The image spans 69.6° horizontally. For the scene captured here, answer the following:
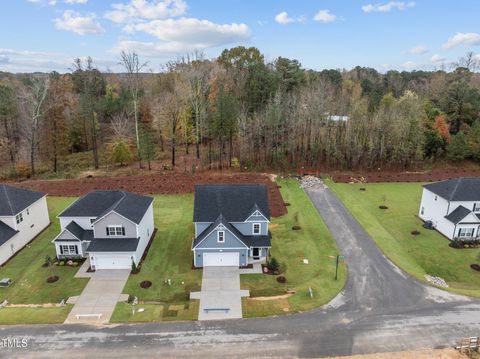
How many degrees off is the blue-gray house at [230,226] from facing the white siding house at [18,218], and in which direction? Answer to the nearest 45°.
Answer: approximately 90° to its right

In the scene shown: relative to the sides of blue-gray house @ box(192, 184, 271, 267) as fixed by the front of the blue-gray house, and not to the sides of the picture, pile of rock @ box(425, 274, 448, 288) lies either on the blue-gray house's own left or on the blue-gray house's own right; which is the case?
on the blue-gray house's own left

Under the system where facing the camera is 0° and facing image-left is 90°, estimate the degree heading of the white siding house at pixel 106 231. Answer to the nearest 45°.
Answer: approximately 0°

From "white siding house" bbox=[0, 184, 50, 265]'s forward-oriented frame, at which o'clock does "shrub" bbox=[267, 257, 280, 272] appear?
The shrub is roughly at 9 o'clock from the white siding house.

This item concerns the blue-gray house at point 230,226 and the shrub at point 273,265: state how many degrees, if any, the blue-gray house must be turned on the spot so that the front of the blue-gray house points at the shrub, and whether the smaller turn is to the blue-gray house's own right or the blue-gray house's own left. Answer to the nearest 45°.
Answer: approximately 45° to the blue-gray house's own left
